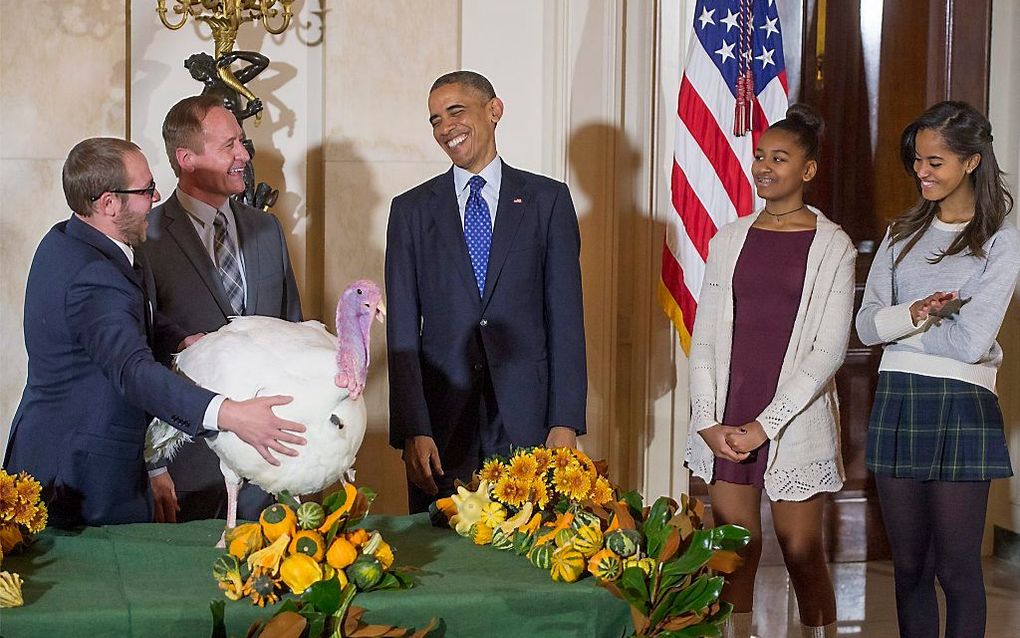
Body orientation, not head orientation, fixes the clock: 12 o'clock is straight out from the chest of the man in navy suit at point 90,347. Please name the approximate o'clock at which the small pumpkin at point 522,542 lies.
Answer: The small pumpkin is roughly at 1 o'clock from the man in navy suit.

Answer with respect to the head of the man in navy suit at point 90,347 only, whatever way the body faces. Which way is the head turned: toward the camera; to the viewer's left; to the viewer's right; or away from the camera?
to the viewer's right

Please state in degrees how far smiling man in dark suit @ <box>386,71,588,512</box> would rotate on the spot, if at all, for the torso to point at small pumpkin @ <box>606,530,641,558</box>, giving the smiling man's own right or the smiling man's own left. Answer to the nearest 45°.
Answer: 0° — they already face it

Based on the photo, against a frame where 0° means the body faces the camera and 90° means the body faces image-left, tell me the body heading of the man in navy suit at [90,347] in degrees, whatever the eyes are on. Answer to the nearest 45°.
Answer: approximately 270°

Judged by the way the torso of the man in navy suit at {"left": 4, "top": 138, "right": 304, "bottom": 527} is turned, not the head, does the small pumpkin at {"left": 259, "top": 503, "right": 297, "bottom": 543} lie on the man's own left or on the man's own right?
on the man's own right

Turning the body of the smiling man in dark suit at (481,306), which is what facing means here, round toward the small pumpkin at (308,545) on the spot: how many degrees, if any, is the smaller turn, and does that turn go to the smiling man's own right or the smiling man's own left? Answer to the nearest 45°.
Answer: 0° — they already face it

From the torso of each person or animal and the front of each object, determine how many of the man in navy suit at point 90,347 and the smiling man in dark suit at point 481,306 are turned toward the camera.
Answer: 1

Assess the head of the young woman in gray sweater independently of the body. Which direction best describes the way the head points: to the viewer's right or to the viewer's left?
to the viewer's left

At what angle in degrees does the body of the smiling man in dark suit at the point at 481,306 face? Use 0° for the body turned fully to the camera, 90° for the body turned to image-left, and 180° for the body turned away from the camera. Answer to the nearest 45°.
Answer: approximately 0°

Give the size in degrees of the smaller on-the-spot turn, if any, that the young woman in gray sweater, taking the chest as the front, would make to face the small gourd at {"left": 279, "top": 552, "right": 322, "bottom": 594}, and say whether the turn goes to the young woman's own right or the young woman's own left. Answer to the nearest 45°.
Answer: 0° — they already face it

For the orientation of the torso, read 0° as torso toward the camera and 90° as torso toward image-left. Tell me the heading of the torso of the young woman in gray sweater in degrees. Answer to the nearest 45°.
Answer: approximately 45°

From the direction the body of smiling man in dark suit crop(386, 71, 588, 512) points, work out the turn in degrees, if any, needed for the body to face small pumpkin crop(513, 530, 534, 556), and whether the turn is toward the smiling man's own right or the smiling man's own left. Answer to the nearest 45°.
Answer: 0° — they already face it

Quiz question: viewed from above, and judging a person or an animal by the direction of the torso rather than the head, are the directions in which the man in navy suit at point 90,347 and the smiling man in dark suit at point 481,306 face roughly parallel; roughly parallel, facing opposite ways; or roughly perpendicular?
roughly perpendicular

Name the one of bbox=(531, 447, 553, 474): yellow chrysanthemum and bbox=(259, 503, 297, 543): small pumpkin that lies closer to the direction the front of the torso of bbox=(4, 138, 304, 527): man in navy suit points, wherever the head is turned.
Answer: the yellow chrysanthemum
